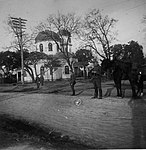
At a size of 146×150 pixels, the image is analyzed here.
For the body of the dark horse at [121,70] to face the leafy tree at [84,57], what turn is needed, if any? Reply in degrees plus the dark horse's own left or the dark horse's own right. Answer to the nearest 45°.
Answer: approximately 90° to the dark horse's own right

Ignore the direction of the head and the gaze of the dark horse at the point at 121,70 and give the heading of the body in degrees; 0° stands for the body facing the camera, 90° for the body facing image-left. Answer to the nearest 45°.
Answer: approximately 90°
